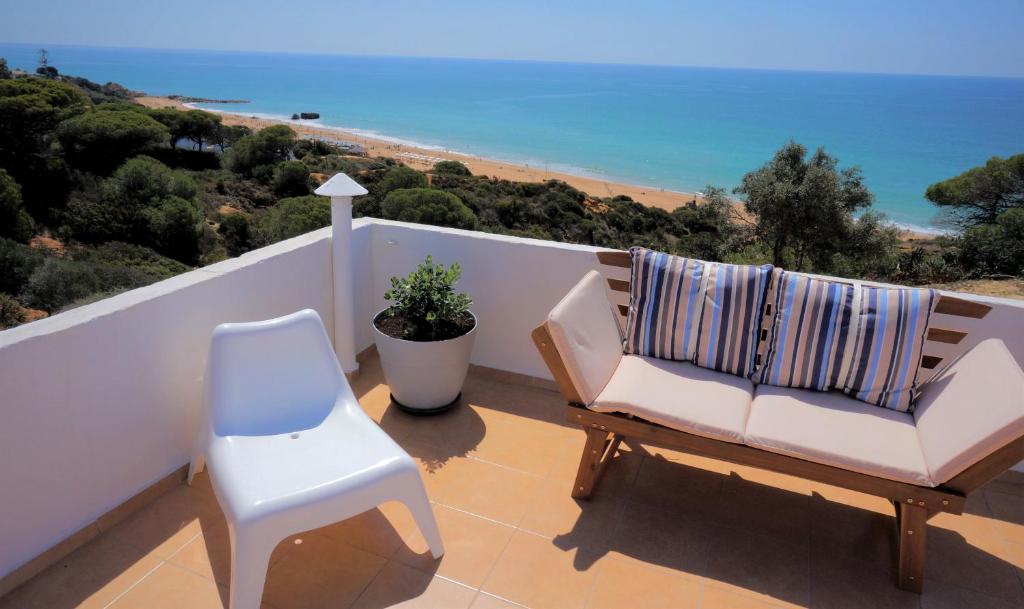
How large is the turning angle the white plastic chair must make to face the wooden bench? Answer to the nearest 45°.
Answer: approximately 45° to its left

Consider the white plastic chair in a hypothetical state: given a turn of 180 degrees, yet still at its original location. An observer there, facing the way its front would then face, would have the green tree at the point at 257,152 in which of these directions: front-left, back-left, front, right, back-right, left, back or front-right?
front-right

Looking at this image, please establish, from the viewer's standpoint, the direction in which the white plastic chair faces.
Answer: facing the viewer and to the right of the viewer

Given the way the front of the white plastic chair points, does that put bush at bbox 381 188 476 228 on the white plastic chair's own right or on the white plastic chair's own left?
on the white plastic chair's own left

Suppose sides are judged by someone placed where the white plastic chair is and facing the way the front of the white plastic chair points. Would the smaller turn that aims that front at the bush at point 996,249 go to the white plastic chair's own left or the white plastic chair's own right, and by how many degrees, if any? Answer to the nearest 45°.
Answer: approximately 90° to the white plastic chair's own left

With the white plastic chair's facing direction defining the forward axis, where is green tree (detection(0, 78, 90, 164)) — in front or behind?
behind

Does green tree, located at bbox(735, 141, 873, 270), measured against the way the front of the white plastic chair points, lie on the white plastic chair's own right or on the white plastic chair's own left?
on the white plastic chair's own left

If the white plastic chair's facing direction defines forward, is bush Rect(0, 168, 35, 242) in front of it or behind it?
behind

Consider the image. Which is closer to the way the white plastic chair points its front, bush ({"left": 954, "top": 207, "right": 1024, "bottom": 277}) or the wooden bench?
the wooden bench

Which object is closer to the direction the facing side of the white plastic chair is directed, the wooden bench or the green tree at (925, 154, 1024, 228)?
the wooden bench

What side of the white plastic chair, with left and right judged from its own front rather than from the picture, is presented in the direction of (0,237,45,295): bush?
back

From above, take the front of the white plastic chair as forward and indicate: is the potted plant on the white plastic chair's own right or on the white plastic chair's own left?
on the white plastic chair's own left

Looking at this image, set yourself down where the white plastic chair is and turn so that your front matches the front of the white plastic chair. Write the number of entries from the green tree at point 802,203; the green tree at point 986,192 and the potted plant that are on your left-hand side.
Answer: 3

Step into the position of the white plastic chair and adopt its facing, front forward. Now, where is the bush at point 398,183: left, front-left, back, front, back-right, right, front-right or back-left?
back-left

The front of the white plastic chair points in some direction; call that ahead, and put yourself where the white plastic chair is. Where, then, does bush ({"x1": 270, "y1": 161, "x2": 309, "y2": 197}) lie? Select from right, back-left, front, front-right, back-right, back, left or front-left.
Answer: back-left

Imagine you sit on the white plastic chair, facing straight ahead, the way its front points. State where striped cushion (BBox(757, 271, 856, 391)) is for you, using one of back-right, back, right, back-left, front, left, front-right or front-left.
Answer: front-left

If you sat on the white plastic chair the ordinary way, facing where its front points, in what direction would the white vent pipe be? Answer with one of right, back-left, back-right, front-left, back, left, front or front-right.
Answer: back-left
